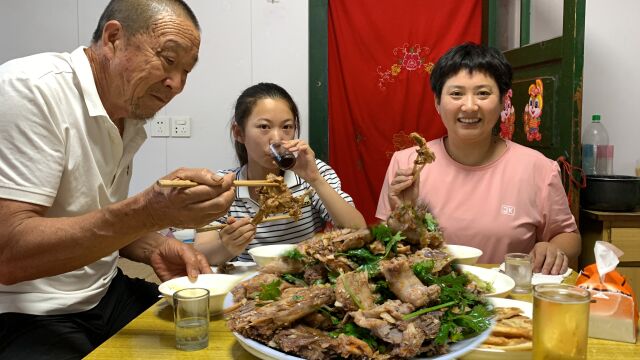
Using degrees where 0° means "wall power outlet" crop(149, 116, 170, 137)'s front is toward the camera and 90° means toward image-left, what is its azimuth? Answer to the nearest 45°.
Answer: approximately 0°

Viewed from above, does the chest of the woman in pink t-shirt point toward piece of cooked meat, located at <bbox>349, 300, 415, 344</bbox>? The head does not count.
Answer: yes

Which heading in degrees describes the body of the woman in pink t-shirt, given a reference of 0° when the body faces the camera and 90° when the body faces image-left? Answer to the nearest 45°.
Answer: approximately 0°

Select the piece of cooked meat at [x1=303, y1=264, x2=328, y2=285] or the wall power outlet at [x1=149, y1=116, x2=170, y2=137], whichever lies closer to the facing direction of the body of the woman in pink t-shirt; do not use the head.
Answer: the piece of cooked meat

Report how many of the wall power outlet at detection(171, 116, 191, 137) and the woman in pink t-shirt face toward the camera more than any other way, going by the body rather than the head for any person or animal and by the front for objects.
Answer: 2

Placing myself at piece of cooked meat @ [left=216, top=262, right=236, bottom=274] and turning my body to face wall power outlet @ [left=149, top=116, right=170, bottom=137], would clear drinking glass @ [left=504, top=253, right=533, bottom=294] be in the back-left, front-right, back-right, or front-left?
back-right

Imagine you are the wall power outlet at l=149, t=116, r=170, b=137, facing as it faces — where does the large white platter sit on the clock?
The large white platter is roughly at 12 o'clock from the wall power outlet.

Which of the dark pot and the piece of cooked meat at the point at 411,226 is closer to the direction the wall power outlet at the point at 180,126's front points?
the piece of cooked meat
